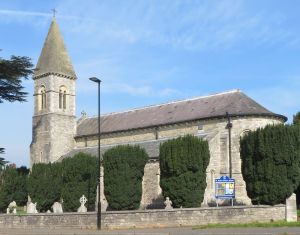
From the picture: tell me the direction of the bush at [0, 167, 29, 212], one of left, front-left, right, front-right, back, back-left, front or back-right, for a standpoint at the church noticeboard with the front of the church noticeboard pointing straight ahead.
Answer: back-right

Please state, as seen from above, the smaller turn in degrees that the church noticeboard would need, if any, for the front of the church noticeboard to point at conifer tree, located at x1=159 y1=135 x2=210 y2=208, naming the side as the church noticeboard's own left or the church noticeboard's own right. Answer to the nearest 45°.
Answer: approximately 135° to the church noticeboard's own right

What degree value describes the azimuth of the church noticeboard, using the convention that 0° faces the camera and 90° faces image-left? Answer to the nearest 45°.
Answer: approximately 0°

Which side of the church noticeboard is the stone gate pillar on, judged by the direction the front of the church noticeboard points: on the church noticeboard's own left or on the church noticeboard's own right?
on the church noticeboard's own left

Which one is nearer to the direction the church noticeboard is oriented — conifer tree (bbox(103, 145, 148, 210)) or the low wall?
the low wall

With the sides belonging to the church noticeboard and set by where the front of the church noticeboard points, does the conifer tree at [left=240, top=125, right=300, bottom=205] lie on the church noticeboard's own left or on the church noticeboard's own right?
on the church noticeboard's own left

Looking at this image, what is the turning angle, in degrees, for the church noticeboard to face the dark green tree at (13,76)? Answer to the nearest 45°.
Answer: approximately 90° to its right
